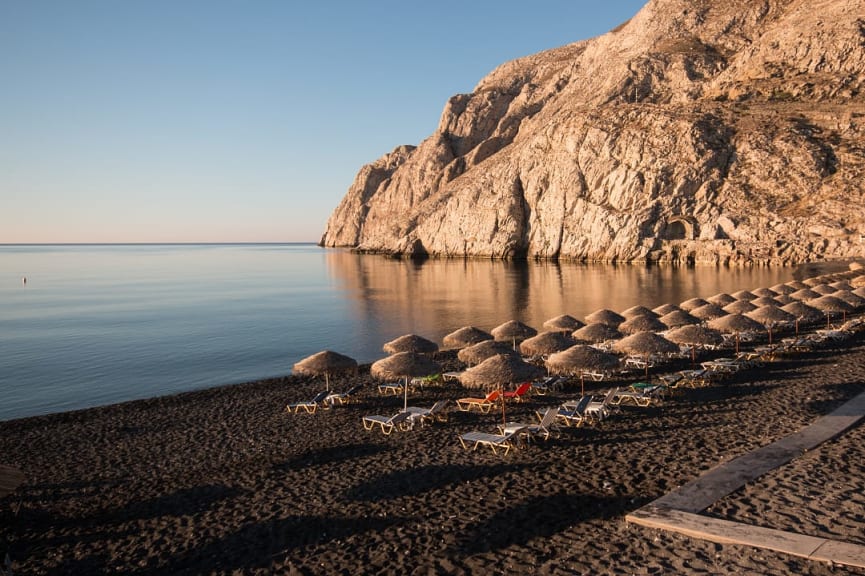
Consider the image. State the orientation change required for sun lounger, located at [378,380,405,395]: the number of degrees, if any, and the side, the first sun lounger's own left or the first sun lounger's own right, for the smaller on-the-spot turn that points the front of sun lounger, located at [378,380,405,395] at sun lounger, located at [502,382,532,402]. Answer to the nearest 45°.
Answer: approximately 135° to the first sun lounger's own left

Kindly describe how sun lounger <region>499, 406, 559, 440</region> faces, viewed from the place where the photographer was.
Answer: facing to the left of the viewer

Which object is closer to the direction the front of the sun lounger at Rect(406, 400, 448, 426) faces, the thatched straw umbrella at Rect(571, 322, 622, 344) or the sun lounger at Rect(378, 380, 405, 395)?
the sun lounger

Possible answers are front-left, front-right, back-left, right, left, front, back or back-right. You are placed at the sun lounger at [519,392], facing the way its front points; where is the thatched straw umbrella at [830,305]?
back-right

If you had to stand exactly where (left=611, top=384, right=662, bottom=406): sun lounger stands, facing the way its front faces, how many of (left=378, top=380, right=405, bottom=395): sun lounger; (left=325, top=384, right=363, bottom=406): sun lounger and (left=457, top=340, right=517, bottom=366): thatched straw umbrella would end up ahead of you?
3

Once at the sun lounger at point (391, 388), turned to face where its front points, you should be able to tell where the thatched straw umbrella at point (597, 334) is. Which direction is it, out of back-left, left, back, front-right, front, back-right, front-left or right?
back

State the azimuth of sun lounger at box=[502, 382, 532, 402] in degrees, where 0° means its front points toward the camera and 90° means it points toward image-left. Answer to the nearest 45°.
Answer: approximately 90°

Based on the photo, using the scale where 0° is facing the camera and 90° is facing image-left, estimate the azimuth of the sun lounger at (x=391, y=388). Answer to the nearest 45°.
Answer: approximately 90°

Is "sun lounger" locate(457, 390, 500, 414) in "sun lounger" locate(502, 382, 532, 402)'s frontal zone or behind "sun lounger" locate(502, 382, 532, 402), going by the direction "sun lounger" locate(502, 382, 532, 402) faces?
frontal zone

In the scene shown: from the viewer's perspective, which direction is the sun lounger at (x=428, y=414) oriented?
to the viewer's left

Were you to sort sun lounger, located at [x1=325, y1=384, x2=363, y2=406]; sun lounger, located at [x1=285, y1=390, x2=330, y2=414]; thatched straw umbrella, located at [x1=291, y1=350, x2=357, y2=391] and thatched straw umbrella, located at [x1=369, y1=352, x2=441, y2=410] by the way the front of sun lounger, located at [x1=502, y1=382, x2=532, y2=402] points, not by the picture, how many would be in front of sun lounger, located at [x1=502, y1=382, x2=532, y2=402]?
4

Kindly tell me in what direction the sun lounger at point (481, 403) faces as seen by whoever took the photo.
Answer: facing to the left of the viewer

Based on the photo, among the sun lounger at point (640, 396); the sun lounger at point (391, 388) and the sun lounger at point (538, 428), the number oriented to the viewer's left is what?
3
